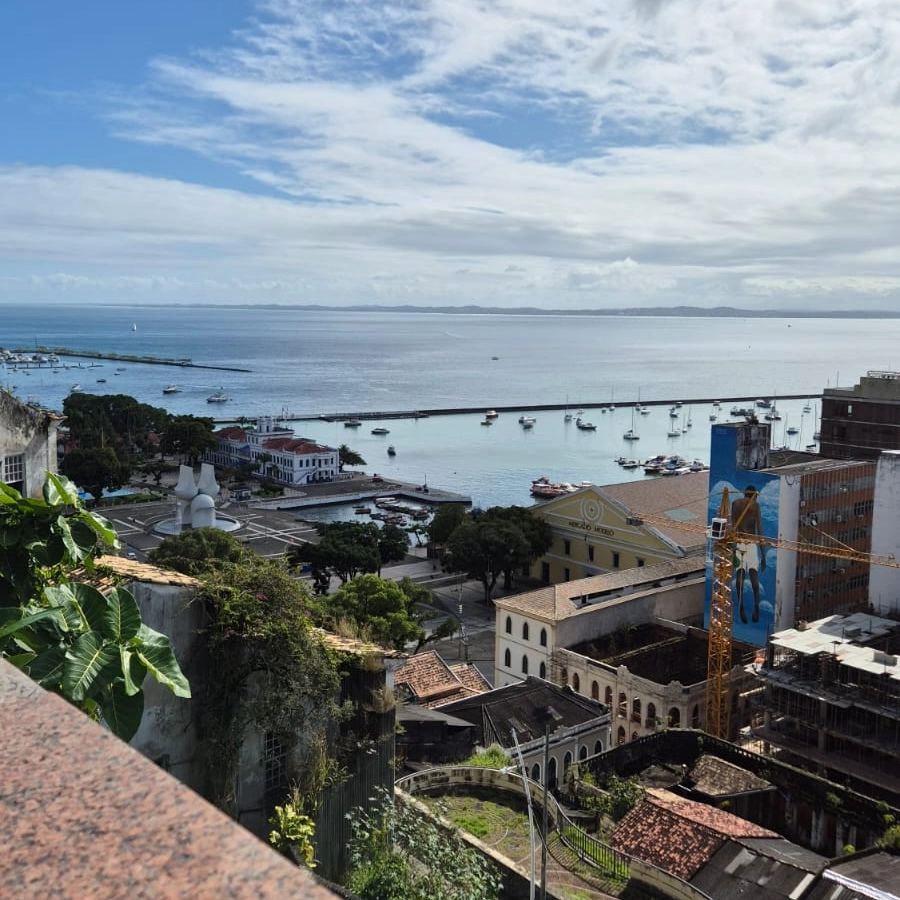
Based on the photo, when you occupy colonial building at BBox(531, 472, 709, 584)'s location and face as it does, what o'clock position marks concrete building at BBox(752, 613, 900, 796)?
The concrete building is roughly at 10 o'clock from the colonial building.

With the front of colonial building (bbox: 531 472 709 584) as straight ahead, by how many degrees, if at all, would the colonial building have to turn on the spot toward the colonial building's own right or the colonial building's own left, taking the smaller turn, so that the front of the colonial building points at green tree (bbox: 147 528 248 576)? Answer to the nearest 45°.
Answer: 0° — it already faces it

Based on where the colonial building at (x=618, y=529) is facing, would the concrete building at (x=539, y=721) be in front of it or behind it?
in front

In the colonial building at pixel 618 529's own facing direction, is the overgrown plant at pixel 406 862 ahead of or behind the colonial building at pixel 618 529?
ahead

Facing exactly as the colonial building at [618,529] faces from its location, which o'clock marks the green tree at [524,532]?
The green tree is roughly at 1 o'clock from the colonial building.

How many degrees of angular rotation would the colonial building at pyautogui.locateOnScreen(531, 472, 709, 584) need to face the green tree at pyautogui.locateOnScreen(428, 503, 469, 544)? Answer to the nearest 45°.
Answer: approximately 45° to its right

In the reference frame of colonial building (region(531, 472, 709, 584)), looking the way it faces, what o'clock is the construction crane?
The construction crane is roughly at 10 o'clock from the colonial building.

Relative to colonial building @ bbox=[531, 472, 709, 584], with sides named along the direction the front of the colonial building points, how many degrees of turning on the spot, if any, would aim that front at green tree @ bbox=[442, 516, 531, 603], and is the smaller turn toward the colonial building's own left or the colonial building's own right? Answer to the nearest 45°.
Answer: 0° — it already faces it
